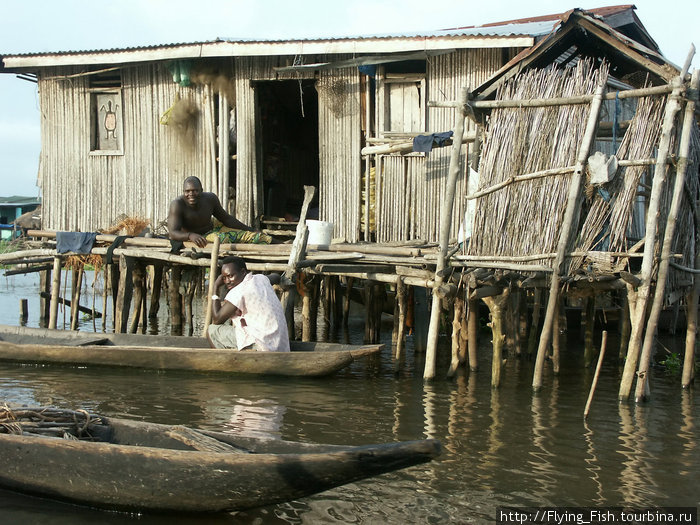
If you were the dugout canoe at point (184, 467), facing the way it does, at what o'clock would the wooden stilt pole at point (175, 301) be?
The wooden stilt pole is roughly at 9 o'clock from the dugout canoe.

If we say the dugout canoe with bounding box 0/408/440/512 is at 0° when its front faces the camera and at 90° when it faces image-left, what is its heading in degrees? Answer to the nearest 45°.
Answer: approximately 270°

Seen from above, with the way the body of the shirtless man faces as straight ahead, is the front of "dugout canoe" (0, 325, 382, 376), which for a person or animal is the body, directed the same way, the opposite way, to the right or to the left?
to the left

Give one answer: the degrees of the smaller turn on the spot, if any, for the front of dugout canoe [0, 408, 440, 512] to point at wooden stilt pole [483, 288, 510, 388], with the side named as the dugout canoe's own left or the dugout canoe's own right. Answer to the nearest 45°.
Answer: approximately 45° to the dugout canoe's own left

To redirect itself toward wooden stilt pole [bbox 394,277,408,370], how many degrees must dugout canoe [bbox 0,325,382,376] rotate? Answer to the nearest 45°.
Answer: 0° — it already faces it

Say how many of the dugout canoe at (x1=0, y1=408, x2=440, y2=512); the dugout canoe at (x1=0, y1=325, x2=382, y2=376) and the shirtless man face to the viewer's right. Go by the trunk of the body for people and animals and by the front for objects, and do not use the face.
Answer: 2

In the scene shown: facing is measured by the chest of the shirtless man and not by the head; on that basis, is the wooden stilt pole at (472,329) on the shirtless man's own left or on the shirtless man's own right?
on the shirtless man's own left

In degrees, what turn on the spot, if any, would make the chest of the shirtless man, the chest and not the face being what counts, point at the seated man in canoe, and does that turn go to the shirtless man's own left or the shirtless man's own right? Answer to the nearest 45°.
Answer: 0° — they already face them

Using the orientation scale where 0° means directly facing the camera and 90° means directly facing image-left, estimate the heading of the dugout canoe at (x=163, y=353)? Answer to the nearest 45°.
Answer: approximately 270°
